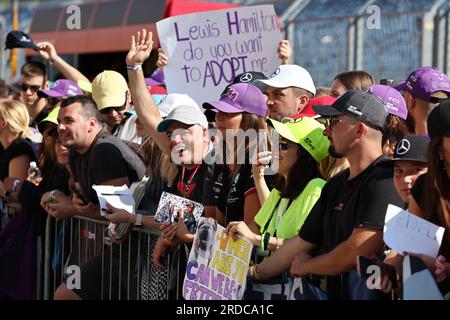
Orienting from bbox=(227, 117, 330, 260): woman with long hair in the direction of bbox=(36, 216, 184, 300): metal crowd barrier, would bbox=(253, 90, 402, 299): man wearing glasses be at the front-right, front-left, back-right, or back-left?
back-left

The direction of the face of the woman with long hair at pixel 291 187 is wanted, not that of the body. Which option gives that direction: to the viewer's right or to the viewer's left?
to the viewer's left

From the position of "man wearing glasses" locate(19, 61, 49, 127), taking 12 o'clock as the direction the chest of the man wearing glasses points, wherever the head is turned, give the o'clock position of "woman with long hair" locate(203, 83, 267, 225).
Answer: The woman with long hair is roughly at 10 o'clock from the man wearing glasses.

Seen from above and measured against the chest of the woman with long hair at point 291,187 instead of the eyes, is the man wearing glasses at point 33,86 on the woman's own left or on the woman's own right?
on the woman's own right

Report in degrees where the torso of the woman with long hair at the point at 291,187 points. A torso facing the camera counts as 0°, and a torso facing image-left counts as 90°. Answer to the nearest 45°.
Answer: approximately 45°

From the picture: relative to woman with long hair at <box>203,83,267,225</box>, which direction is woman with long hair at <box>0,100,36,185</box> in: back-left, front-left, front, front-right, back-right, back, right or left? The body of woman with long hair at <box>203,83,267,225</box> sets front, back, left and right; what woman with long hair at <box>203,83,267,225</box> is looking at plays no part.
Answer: right

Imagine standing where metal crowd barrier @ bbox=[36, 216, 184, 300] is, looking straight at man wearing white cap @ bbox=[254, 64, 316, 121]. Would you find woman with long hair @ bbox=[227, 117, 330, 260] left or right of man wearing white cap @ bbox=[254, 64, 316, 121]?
right

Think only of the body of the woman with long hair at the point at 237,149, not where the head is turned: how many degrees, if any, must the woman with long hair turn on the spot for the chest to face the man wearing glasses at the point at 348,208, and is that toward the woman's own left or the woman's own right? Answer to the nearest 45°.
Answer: approximately 90° to the woman's own left

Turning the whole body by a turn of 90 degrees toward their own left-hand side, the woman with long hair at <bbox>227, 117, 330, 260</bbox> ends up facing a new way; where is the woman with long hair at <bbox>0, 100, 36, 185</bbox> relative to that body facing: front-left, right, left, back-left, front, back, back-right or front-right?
back

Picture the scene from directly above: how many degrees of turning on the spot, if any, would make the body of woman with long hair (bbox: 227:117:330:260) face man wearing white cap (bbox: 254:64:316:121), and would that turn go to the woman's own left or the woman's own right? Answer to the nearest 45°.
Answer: approximately 135° to the woman's own right
